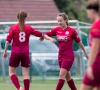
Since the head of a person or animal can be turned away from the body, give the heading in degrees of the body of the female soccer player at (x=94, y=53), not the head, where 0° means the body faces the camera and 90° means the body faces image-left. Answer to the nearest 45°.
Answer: approximately 90°

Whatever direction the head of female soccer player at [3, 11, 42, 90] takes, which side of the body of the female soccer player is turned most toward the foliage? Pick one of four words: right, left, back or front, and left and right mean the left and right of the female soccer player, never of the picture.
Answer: front

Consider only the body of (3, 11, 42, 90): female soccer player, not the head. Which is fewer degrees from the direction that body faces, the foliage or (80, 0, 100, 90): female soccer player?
the foliage

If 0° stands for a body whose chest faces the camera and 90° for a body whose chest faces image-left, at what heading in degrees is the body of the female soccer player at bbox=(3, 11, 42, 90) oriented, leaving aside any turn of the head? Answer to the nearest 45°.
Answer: approximately 180°

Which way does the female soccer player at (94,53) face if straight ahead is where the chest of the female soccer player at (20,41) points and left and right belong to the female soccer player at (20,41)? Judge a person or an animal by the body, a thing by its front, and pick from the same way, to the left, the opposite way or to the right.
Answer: to the left

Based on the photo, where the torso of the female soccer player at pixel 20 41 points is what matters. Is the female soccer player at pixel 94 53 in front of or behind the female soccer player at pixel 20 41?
behind

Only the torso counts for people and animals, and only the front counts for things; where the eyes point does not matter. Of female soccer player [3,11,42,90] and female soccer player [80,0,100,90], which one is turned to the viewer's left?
female soccer player [80,0,100,90]

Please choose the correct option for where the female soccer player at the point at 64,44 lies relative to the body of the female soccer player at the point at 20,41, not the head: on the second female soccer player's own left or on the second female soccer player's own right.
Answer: on the second female soccer player's own right

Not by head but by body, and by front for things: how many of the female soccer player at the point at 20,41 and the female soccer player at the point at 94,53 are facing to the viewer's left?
1

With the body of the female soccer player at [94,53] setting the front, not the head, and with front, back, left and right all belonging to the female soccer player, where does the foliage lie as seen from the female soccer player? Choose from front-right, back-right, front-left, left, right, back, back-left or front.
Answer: right
